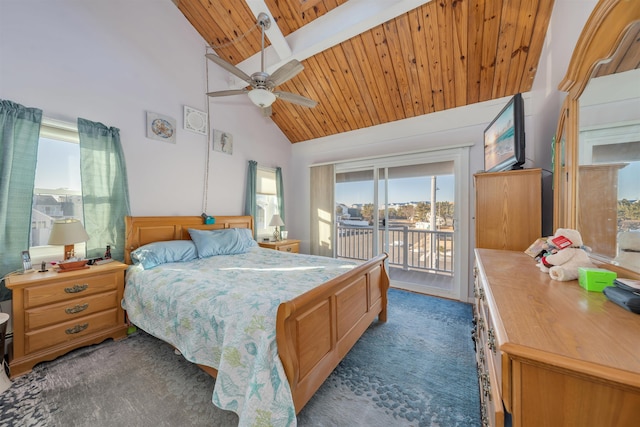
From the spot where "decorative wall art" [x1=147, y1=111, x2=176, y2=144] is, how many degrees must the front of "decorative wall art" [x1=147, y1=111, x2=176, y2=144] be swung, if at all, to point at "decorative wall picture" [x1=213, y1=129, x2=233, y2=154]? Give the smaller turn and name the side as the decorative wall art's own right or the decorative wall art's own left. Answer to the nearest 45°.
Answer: approximately 45° to the decorative wall art's own left

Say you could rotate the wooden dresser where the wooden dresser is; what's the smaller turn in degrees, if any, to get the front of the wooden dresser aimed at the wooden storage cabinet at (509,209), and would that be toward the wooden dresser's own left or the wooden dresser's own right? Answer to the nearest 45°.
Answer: approximately 90° to the wooden dresser's own right

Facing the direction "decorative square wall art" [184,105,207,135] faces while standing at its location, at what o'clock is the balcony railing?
The balcony railing is roughly at 11 o'clock from the decorative square wall art.

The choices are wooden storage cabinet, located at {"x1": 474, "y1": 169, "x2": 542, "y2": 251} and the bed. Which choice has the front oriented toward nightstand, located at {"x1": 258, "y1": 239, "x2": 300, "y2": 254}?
the wooden storage cabinet

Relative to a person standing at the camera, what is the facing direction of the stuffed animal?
facing to the left of the viewer

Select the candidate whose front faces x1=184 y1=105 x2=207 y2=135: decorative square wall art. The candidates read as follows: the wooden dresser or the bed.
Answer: the wooden dresser
